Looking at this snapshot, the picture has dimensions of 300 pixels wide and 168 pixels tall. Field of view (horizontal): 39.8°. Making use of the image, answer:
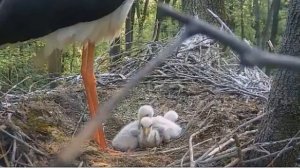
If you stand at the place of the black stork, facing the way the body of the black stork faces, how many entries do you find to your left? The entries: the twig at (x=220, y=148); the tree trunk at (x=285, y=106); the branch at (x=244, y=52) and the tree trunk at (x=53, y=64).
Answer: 1

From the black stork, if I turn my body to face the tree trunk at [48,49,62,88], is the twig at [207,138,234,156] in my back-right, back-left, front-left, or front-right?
back-right
